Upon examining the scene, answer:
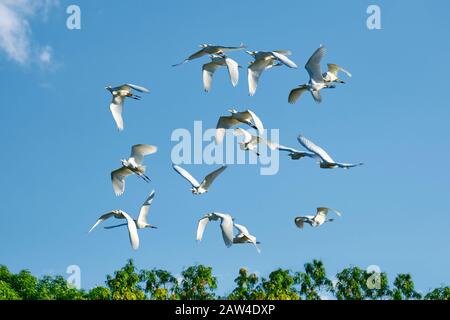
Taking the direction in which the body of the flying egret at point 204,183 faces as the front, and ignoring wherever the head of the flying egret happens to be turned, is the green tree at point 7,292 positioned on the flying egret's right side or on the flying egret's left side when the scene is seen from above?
on the flying egret's right side

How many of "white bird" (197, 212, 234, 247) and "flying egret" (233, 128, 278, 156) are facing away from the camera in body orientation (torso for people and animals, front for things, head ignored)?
0

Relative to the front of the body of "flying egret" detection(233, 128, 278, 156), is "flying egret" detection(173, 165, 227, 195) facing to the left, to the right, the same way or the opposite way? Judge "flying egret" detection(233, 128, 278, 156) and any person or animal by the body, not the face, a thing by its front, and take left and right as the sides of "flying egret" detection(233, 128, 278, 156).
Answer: the same way

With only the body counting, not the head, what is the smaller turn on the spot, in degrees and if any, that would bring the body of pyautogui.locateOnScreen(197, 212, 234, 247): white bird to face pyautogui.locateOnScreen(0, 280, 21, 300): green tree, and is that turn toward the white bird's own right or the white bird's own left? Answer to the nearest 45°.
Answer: approximately 90° to the white bird's own right

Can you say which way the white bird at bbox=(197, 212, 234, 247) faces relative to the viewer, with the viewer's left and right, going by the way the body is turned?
facing the viewer and to the left of the viewer

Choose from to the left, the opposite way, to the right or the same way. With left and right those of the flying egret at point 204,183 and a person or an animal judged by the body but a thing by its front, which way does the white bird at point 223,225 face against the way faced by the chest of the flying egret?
the same way

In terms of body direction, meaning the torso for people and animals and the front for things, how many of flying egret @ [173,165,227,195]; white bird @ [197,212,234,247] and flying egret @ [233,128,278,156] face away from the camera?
0

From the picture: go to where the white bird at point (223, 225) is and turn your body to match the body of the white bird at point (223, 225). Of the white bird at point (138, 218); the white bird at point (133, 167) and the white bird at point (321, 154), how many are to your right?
2

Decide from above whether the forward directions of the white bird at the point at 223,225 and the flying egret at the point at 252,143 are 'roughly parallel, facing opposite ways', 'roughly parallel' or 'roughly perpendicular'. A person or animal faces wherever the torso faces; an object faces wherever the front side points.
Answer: roughly parallel

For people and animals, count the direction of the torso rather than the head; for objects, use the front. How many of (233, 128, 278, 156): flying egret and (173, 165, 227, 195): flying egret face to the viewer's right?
0
